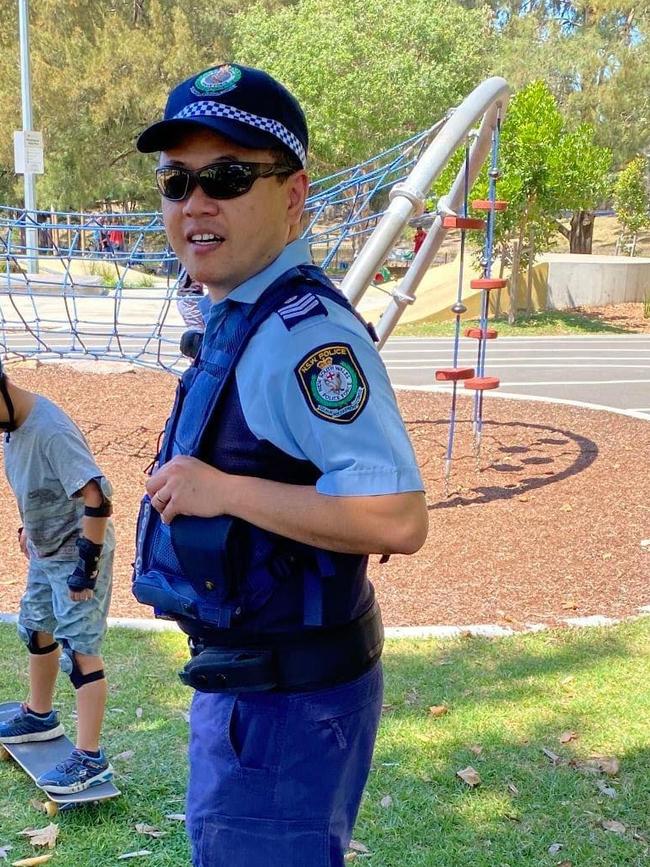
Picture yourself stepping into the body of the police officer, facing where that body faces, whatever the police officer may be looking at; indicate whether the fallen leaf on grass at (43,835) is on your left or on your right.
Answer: on your right

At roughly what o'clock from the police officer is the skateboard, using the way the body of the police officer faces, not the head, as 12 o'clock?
The skateboard is roughly at 2 o'clock from the police officer.

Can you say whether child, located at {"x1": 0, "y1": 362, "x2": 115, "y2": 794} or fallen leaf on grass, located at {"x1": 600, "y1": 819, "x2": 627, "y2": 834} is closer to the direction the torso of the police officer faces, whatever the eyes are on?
the child

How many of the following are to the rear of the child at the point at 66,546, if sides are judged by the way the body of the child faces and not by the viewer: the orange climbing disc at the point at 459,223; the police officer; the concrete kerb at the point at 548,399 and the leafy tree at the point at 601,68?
3

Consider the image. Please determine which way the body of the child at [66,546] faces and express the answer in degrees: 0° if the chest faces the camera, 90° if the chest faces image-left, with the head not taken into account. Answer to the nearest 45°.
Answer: approximately 45°

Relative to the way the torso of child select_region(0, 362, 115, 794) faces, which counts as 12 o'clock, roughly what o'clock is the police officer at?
The police officer is roughly at 10 o'clock from the child.

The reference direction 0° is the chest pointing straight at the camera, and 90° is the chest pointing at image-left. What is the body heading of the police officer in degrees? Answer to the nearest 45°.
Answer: approximately 90°

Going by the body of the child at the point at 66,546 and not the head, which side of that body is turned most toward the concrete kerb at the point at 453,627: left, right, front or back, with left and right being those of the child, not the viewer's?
back
